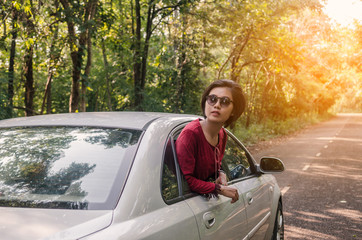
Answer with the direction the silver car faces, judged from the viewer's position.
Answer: facing away from the viewer and to the right of the viewer

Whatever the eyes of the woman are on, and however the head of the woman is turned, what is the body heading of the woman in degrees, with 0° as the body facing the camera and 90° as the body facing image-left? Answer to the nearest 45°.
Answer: approximately 315°

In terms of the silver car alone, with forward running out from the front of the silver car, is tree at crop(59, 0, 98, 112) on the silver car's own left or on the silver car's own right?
on the silver car's own left
